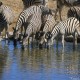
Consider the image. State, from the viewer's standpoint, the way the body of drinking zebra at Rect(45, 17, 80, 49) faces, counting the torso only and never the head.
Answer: to the viewer's left

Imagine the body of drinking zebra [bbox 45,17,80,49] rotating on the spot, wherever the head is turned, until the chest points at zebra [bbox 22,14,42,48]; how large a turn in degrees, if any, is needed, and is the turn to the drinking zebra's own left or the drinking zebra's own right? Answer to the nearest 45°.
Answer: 0° — it already faces it

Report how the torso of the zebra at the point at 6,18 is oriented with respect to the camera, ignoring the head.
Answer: to the viewer's left

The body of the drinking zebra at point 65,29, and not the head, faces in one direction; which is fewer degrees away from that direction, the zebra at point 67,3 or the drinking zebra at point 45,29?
the drinking zebra

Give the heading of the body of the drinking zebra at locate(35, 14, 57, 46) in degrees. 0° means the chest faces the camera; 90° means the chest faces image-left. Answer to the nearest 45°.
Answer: approximately 45°
